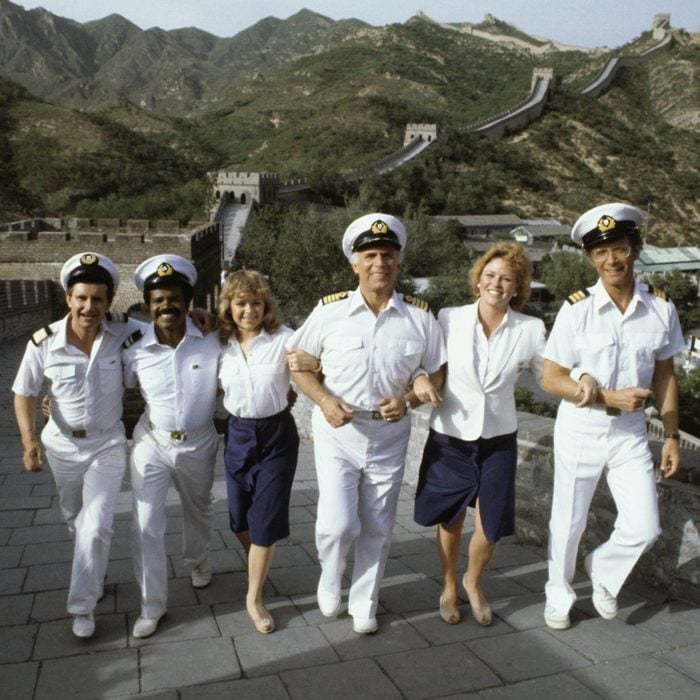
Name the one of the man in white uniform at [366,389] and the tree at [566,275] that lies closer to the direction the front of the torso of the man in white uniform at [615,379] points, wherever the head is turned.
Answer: the man in white uniform

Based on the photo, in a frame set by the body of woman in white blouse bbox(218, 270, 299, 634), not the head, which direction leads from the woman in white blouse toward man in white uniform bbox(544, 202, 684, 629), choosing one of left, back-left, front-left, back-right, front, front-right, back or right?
left

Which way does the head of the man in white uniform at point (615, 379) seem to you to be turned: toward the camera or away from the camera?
toward the camera

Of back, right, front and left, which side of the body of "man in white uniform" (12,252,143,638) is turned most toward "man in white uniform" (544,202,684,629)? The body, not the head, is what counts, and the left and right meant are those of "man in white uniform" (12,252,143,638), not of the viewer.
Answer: left

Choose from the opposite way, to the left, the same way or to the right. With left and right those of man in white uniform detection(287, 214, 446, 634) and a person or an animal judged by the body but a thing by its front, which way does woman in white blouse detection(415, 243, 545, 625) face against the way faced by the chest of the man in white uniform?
the same way

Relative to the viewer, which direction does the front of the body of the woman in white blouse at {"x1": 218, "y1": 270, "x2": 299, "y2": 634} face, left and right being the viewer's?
facing the viewer

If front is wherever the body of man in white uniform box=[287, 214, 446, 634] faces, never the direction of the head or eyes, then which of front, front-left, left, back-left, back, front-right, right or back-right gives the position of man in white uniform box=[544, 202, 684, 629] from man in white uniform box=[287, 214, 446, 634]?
left

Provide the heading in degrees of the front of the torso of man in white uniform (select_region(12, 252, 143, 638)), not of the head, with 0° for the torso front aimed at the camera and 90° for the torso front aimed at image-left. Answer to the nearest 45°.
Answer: approximately 0°

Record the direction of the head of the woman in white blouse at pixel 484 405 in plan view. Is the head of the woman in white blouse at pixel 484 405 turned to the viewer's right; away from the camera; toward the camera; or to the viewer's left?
toward the camera

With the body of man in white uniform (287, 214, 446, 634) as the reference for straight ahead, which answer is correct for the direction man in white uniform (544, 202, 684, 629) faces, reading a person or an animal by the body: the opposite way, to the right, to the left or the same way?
the same way

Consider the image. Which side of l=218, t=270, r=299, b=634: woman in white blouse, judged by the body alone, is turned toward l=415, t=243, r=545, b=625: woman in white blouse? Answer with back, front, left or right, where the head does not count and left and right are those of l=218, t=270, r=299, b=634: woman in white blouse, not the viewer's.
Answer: left

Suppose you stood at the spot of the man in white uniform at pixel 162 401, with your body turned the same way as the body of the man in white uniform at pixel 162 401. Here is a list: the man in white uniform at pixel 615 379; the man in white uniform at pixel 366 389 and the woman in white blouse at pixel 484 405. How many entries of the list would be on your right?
0

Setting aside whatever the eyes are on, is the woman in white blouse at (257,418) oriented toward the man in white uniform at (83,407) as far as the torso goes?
no

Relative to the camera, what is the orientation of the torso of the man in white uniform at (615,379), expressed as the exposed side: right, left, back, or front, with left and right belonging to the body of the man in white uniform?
front

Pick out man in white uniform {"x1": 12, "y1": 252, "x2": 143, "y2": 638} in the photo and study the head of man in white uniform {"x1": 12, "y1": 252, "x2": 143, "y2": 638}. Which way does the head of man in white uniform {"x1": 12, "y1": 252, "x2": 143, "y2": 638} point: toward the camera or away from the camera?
toward the camera

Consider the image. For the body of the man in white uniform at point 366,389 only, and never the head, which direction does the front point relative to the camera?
toward the camera

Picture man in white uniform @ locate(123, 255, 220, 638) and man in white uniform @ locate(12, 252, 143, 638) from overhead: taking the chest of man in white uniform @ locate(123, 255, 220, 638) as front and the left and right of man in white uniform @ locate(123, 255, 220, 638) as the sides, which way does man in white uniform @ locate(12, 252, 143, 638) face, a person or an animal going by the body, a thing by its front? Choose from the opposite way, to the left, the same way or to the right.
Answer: the same way
